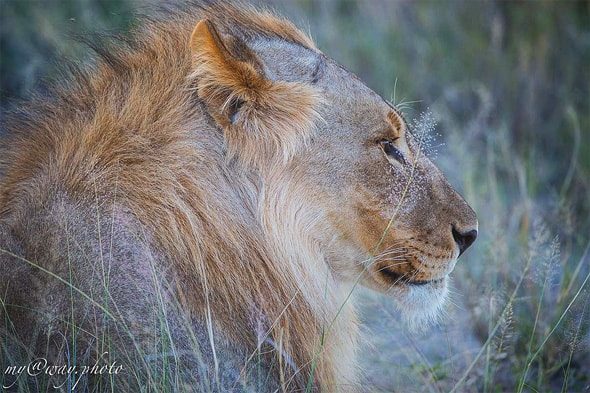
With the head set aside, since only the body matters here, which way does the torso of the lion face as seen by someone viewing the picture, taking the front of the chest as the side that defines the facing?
to the viewer's right
